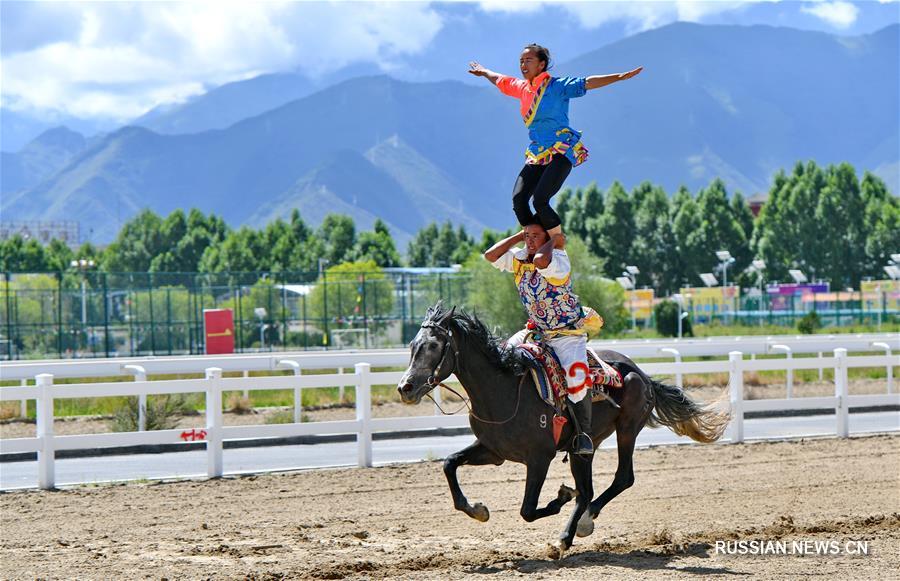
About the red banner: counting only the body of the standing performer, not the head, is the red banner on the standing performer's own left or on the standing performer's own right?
on the standing performer's own right

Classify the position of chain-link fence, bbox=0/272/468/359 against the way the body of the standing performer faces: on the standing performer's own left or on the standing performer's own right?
on the standing performer's own right

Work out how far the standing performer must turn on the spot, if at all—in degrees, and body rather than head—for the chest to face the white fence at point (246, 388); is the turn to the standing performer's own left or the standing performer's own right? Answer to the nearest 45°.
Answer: approximately 90° to the standing performer's own right

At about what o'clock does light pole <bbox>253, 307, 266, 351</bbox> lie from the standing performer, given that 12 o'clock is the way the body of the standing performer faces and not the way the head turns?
The light pole is roughly at 4 o'clock from the standing performer.

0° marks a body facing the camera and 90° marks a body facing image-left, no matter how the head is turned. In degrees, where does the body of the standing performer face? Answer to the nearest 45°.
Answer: approximately 45°

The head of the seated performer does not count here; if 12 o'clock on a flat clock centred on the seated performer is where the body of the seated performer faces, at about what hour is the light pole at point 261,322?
The light pole is roughly at 4 o'clock from the seated performer.

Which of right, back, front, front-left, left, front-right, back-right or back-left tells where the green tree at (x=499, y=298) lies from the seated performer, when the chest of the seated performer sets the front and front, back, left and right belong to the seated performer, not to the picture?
back-right

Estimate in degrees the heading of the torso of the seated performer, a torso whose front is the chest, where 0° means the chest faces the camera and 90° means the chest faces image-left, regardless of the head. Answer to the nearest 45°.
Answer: approximately 45°

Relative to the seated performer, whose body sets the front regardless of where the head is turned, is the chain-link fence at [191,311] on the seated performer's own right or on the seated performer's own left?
on the seated performer's own right

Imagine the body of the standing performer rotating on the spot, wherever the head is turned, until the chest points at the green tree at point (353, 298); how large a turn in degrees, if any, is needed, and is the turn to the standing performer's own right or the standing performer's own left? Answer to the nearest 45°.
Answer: approximately 135° to the standing performer's own right
